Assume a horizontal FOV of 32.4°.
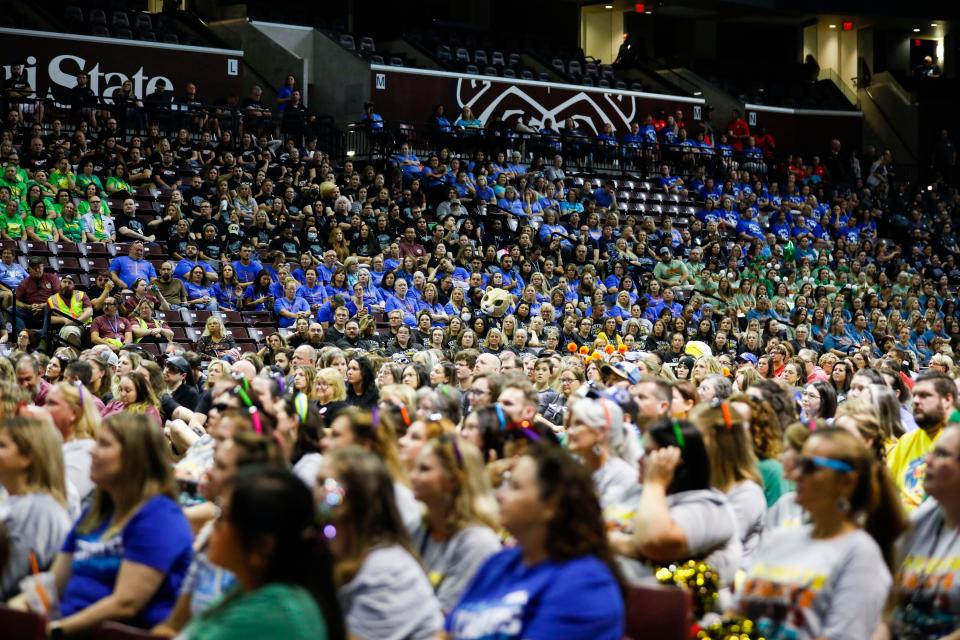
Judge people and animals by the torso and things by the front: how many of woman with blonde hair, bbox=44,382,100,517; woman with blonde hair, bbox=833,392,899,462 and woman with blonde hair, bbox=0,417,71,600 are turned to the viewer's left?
3

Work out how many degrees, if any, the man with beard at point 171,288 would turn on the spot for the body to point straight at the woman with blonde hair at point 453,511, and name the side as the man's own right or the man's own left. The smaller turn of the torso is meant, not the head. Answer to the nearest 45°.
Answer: approximately 45° to the man's own left

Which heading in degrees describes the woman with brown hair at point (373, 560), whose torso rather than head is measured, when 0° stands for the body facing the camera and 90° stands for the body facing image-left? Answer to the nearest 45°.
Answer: approximately 90°

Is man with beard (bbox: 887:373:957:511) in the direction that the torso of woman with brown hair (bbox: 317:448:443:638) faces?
no

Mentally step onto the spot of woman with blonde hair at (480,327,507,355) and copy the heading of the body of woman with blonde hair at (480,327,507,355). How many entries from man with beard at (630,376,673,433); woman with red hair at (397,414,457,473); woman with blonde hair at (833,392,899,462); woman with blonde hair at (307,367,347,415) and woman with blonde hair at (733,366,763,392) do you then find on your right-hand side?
0

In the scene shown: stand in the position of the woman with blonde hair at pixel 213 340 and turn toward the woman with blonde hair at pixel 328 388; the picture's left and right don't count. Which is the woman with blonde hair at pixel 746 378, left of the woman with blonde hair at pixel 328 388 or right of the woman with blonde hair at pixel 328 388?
left

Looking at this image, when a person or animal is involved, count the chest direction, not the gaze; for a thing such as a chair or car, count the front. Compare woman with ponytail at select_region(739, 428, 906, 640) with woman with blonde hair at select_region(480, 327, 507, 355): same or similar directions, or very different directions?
same or similar directions

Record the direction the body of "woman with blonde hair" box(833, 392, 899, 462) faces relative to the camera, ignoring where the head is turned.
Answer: to the viewer's left

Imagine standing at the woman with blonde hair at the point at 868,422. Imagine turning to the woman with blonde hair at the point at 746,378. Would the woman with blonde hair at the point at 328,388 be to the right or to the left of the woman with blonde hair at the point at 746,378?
left

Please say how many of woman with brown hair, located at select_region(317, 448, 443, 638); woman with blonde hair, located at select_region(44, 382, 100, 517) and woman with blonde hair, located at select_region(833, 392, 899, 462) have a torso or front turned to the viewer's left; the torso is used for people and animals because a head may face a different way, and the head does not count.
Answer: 3

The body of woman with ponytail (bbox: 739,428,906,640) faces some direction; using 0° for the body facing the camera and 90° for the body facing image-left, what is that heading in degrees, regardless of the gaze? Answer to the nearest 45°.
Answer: approximately 45°

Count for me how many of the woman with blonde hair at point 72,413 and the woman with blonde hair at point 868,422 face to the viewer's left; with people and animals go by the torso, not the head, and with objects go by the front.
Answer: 2

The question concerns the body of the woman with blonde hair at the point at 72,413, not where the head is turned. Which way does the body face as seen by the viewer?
to the viewer's left

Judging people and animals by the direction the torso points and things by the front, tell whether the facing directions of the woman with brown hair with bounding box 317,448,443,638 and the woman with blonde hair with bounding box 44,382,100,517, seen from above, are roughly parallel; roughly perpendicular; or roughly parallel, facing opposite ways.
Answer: roughly parallel

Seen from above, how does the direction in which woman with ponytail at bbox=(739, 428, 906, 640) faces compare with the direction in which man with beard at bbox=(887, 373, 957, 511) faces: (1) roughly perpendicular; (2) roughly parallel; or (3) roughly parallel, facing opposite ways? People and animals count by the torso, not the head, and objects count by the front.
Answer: roughly parallel

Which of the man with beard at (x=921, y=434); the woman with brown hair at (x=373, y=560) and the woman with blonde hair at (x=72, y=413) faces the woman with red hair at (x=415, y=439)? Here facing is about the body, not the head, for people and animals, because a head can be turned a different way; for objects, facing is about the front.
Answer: the man with beard

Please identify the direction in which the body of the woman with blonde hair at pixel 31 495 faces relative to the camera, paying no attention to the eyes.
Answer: to the viewer's left
